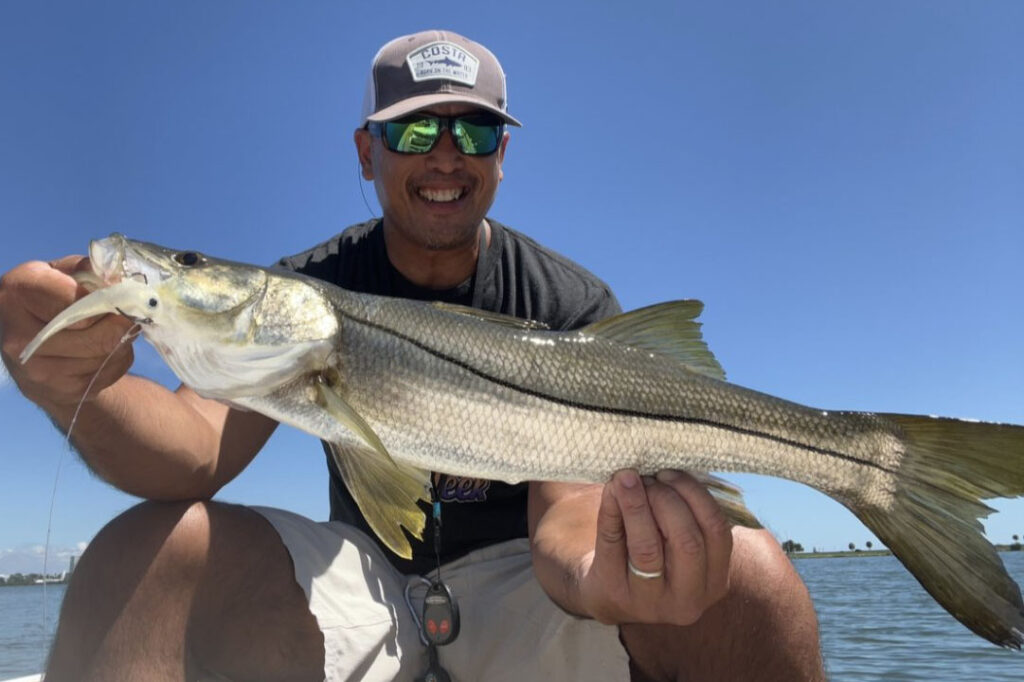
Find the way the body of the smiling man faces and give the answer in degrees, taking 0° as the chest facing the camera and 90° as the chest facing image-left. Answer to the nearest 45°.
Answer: approximately 0°
